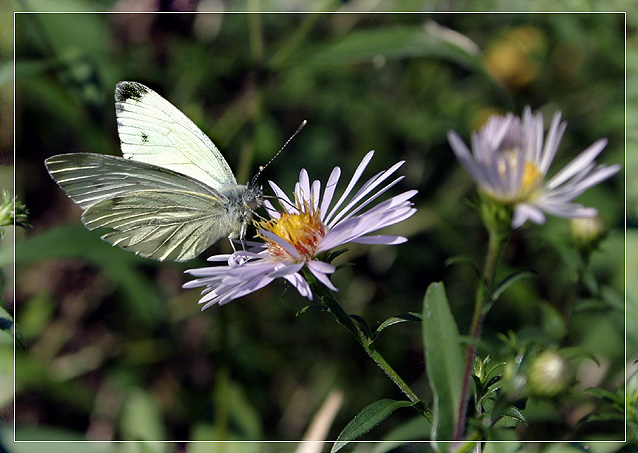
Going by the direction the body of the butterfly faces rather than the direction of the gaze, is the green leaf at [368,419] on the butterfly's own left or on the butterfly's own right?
on the butterfly's own right

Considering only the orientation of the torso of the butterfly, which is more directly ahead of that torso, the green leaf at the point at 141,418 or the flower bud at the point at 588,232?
the flower bud

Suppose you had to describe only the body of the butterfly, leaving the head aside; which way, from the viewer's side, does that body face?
to the viewer's right

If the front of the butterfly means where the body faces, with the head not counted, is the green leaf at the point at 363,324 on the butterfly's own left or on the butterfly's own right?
on the butterfly's own right

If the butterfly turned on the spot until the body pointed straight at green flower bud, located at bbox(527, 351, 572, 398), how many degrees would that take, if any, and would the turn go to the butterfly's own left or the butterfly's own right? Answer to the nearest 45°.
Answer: approximately 45° to the butterfly's own right

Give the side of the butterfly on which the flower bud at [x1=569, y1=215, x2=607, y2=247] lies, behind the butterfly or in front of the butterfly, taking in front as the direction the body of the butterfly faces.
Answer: in front
